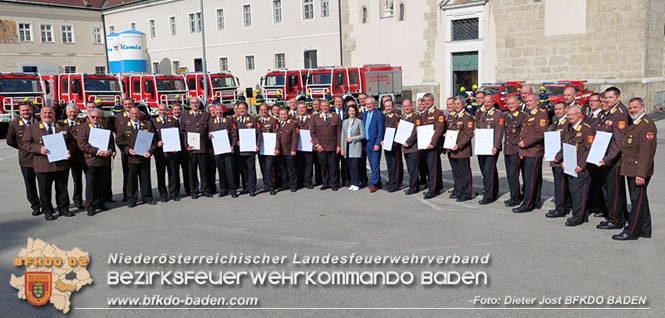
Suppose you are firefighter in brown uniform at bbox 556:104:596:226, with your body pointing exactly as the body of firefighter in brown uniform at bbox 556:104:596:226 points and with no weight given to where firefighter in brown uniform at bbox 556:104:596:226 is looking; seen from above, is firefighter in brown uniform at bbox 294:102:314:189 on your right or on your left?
on your right

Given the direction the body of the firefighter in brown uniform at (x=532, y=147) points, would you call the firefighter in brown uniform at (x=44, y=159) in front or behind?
in front

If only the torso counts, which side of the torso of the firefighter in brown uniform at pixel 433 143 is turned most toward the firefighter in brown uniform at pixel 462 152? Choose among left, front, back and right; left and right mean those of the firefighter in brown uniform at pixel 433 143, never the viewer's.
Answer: left

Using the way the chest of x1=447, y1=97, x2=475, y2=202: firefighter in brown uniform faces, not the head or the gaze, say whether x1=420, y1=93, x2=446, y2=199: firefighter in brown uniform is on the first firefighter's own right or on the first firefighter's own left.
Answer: on the first firefighter's own right

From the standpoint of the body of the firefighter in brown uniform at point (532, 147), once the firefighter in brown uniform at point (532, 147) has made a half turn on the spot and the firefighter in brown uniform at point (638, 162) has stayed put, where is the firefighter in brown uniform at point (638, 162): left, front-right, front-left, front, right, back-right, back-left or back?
right

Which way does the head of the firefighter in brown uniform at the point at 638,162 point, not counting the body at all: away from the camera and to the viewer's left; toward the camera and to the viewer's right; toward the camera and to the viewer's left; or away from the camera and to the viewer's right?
toward the camera and to the viewer's left

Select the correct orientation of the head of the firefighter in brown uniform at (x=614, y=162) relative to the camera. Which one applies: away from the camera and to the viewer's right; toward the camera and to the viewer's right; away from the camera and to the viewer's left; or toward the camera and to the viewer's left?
toward the camera and to the viewer's left

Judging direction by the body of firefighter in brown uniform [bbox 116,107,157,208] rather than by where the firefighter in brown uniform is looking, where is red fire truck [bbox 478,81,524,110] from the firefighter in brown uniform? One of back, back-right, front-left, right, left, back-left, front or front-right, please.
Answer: back-left

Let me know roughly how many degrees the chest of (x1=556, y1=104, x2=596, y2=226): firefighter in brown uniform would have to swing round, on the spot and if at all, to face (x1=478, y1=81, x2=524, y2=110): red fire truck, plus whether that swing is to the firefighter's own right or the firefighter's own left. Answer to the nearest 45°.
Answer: approximately 135° to the firefighter's own right
